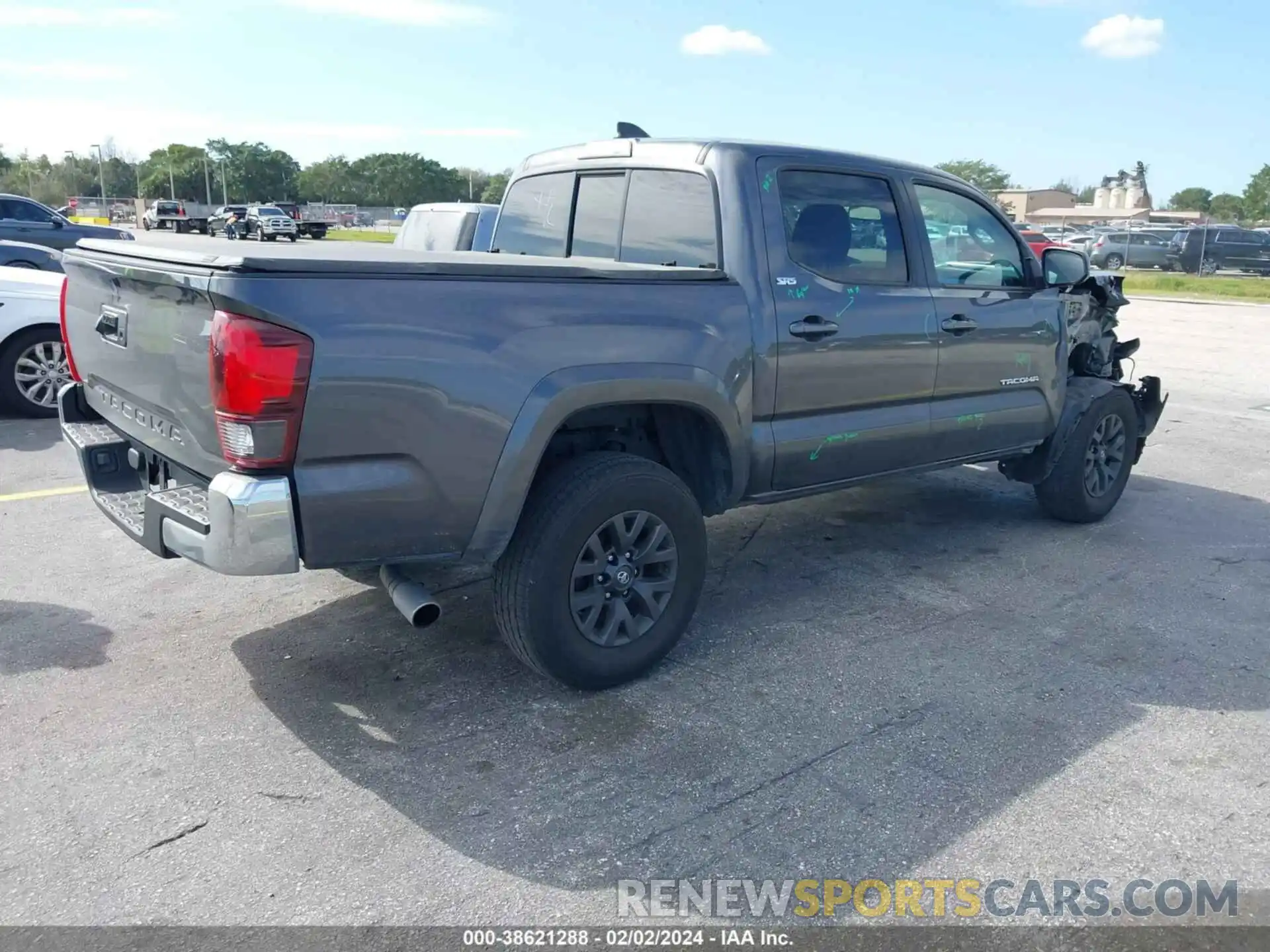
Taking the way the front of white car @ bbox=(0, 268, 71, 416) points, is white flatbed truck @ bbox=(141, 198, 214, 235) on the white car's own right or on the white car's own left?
on the white car's own left

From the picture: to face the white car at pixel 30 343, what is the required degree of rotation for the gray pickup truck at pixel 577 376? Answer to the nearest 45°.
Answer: approximately 90° to its left

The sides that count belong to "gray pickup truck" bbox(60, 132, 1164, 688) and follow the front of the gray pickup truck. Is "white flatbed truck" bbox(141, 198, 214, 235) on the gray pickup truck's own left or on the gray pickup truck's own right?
on the gray pickup truck's own left

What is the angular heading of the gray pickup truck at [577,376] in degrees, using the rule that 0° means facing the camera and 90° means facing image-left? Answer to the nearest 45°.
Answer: approximately 225°

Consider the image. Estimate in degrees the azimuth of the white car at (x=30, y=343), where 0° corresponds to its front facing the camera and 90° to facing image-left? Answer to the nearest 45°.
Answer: approximately 270°
